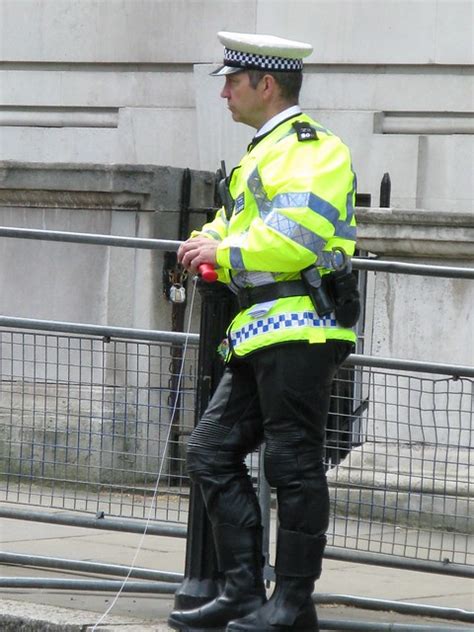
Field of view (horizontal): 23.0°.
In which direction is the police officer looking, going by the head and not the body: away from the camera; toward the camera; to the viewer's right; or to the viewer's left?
to the viewer's left

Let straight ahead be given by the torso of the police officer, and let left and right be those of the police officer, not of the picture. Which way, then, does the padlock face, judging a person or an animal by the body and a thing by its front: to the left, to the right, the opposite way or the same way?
to the left

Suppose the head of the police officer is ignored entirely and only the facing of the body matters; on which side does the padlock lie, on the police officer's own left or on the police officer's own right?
on the police officer's own right

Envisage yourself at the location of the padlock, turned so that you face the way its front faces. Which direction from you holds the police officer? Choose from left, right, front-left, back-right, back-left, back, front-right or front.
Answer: front

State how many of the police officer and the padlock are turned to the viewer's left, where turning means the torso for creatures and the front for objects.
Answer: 1

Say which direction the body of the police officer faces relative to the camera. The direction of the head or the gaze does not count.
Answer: to the viewer's left

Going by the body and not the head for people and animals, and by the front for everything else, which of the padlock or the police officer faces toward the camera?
the padlock

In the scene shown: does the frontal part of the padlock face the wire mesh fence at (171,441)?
yes

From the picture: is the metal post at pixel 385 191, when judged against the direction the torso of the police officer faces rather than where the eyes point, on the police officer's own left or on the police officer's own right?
on the police officer's own right

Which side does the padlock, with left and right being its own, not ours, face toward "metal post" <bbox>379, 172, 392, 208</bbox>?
left

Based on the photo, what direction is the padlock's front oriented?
toward the camera

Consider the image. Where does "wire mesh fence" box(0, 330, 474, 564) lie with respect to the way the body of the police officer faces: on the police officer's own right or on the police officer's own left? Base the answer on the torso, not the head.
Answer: on the police officer's own right
